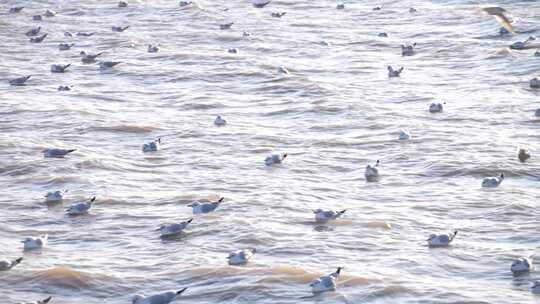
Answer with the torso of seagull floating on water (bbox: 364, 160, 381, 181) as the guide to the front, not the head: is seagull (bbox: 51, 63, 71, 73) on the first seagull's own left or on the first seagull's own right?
on the first seagull's own right
